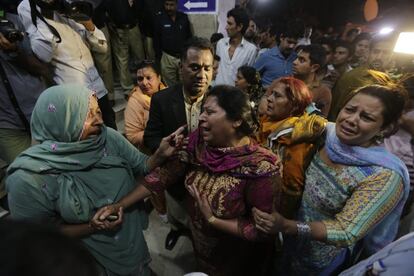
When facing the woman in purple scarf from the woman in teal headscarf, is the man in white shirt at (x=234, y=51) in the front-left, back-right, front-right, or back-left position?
front-left

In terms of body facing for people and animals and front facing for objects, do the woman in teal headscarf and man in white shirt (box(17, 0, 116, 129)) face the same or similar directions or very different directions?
same or similar directions

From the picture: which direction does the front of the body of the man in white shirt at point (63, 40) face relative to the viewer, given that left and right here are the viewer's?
facing the viewer and to the right of the viewer

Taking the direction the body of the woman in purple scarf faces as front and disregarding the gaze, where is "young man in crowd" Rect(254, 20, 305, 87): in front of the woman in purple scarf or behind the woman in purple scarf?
behind

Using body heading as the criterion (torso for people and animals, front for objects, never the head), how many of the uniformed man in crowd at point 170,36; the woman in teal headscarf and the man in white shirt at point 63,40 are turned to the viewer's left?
0

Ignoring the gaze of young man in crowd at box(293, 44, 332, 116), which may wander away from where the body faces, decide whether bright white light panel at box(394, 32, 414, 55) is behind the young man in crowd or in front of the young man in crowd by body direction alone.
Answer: behind

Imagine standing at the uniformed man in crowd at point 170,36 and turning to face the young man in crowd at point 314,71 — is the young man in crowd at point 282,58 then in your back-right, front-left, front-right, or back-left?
front-left

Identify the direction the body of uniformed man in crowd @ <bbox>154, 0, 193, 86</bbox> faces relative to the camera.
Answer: toward the camera

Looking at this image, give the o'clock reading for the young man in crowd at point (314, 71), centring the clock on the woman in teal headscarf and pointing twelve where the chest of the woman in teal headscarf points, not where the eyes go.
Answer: The young man in crowd is roughly at 10 o'clock from the woman in teal headscarf.

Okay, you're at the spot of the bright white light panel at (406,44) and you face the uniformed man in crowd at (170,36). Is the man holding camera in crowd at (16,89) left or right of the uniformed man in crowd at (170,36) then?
left

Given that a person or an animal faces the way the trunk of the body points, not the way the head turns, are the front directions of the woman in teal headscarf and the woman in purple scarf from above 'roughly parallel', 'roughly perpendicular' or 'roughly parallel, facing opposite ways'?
roughly perpendicular

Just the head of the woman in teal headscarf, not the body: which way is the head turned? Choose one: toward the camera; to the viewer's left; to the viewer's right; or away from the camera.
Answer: to the viewer's right

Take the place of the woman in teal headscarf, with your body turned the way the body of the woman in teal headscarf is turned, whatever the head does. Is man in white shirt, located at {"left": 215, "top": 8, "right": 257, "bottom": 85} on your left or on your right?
on your left

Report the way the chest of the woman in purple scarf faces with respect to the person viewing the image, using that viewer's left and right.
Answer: facing the viewer and to the left of the viewer

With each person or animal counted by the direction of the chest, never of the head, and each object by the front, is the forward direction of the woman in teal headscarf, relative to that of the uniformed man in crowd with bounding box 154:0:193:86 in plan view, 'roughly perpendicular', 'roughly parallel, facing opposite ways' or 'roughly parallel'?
roughly perpendicular

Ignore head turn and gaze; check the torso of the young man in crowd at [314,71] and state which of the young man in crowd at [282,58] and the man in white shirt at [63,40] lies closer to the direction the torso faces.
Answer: the man in white shirt
